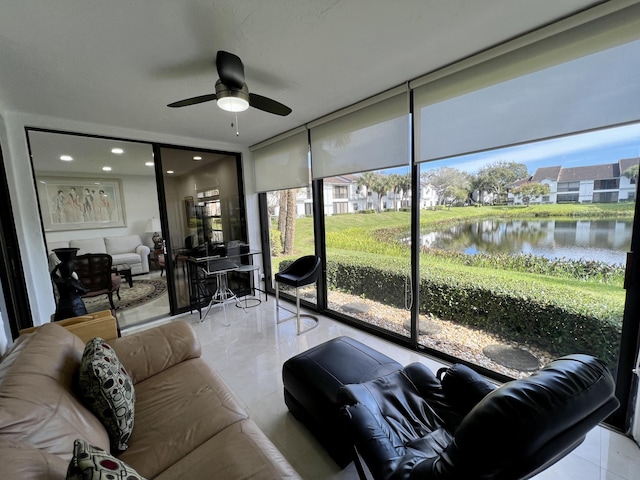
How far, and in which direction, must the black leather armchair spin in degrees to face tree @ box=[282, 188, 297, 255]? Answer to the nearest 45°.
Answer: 0° — it already faces it

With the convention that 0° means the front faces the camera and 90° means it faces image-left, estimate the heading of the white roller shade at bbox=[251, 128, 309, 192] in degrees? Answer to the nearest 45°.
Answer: approximately 45°

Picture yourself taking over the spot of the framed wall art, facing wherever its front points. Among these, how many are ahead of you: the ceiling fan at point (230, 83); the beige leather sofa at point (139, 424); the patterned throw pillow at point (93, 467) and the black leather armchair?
4

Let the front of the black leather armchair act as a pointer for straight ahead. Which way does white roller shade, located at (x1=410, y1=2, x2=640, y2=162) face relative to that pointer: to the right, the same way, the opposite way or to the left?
to the left

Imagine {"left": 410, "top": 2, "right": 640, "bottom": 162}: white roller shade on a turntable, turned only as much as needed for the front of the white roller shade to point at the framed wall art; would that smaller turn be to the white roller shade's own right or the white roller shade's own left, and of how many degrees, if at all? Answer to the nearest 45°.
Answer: approximately 45° to the white roller shade's own right

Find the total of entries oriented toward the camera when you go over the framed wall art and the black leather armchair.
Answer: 1

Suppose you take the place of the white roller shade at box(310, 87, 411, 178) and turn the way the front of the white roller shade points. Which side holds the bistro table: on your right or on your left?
on your right

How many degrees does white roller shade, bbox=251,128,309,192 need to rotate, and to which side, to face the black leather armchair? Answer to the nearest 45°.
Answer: approximately 45° to its left

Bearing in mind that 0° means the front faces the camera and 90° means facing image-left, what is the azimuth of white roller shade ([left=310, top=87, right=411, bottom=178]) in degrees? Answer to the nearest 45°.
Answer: approximately 45°
